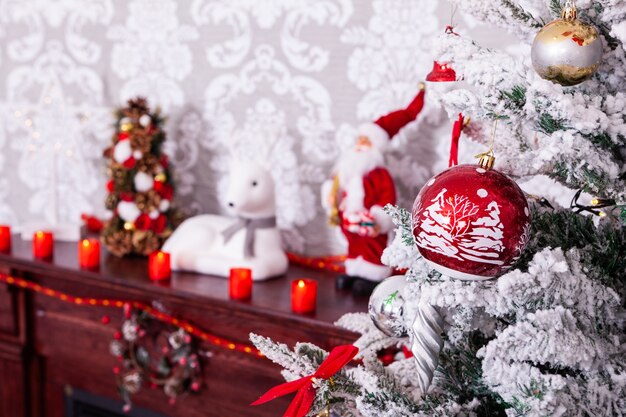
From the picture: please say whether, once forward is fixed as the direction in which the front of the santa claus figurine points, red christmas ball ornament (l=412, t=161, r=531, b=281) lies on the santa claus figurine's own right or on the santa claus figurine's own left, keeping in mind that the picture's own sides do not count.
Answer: on the santa claus figurine's own left

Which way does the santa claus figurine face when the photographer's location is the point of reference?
facing the viewer and to the left of the viewer

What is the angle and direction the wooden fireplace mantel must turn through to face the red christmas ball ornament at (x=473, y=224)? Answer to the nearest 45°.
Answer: approximately 90° to its left

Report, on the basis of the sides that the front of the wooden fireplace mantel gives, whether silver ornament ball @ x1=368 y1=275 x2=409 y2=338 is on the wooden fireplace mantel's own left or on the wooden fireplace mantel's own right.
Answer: on the wooden fireplace mantel's own left

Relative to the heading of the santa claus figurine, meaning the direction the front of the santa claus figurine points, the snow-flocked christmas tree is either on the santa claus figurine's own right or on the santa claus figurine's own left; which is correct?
on the santa claus figurine's own left

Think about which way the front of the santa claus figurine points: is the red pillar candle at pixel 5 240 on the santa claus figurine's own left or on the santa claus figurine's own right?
on the santa claus figurine's own right

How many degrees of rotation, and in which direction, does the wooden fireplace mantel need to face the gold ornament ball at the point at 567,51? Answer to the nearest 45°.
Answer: approximately 90° to its left

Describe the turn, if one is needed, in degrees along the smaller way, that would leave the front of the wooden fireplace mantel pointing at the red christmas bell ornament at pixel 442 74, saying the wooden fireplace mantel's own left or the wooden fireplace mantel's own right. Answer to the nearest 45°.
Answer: approximately 90° to the wooden fireplace mantel's own left

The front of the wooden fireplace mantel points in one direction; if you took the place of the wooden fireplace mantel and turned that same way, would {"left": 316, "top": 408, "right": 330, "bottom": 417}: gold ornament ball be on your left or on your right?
on your left

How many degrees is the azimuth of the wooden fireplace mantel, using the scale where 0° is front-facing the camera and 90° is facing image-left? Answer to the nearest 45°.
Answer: approximately 45°

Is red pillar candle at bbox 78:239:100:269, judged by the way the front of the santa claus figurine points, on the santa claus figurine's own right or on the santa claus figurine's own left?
on the santa claus figurine's own right
